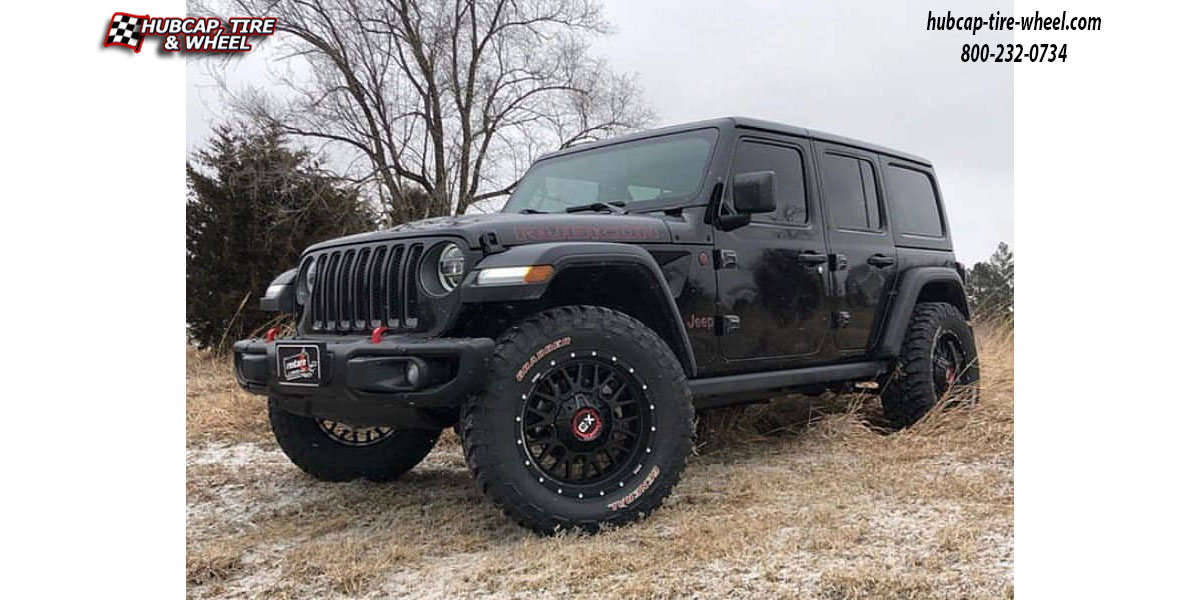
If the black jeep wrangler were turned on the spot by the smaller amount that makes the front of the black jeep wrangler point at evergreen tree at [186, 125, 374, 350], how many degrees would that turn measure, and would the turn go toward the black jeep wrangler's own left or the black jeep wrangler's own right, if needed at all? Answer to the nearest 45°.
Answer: approximately 90° to the black jeep wrangler's own right

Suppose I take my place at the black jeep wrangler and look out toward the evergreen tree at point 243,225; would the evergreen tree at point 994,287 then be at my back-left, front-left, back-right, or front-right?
front-right

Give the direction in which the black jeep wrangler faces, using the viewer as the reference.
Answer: facing the viewer and to the left of the viewer

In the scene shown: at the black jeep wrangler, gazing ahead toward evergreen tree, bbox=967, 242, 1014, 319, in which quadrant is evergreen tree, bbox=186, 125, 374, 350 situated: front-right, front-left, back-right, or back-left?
front-left

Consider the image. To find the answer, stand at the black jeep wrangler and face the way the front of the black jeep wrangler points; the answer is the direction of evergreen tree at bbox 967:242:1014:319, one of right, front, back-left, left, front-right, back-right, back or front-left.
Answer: back
